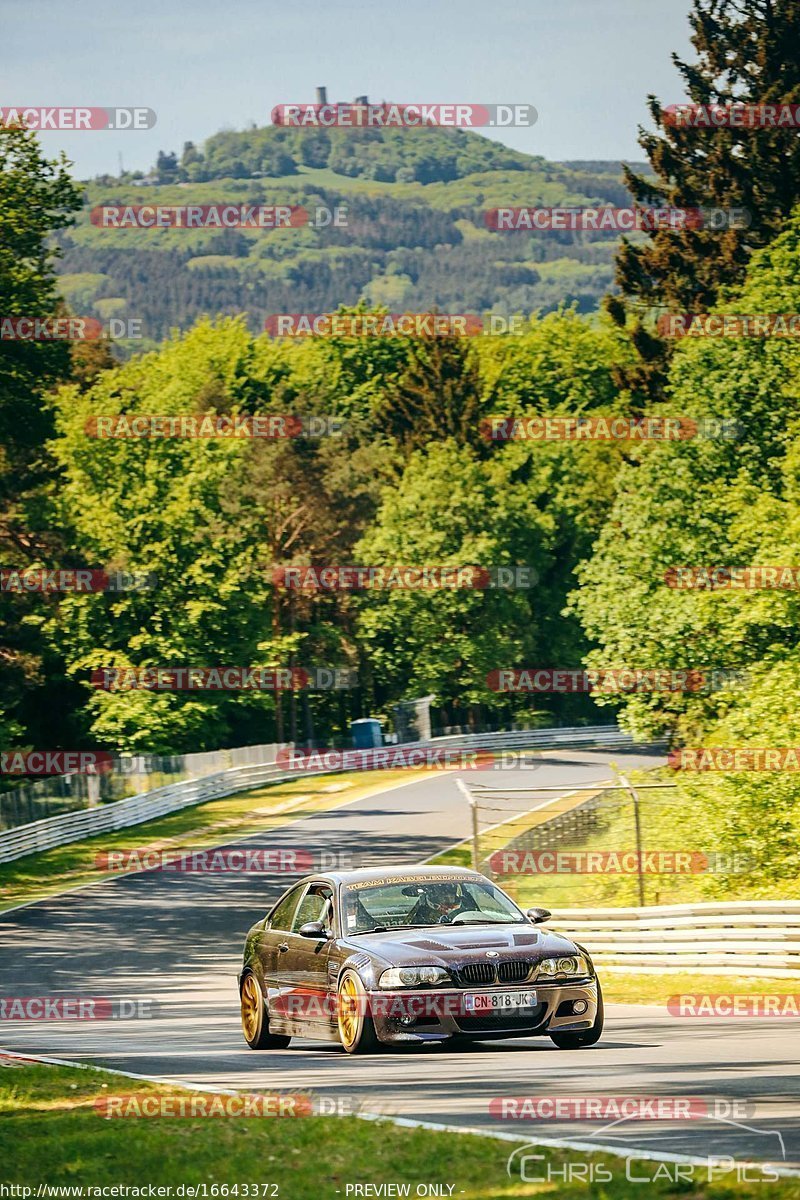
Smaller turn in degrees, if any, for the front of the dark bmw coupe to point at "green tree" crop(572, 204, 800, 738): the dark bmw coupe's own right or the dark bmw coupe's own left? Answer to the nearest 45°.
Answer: approximately 135° to the dark bmw coupe's own left

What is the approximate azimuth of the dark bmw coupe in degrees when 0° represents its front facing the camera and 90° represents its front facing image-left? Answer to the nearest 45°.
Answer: approximately 315°

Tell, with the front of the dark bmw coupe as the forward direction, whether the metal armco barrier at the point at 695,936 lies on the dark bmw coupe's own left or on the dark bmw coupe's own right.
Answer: on the dark bmw coupe's own left

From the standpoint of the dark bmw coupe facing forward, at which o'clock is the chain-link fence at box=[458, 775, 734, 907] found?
The chain-link fence is roughly at 8 o'clock from the dark bmw coupe.

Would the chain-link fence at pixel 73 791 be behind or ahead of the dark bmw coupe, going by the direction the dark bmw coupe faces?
behind
